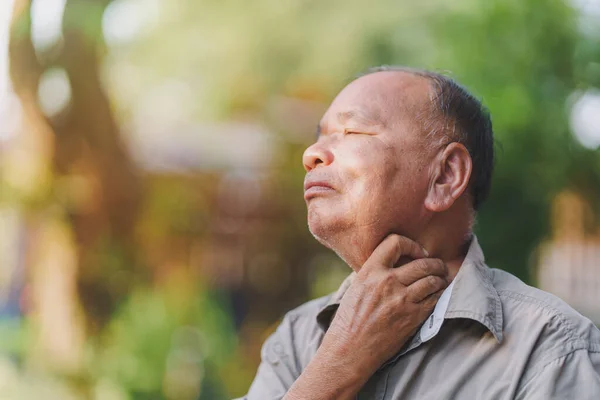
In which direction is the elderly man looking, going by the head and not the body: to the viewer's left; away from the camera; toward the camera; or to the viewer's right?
to the viewer's left
